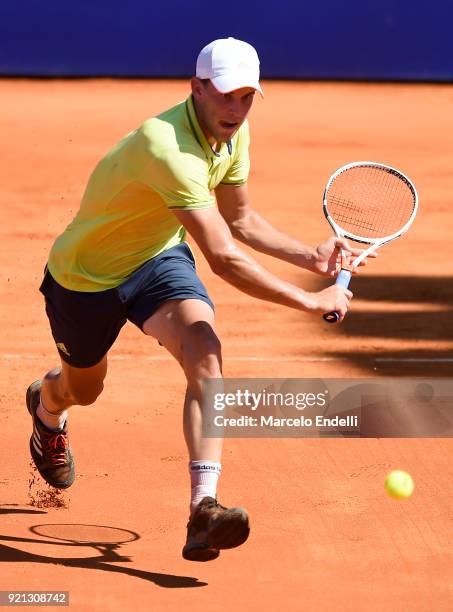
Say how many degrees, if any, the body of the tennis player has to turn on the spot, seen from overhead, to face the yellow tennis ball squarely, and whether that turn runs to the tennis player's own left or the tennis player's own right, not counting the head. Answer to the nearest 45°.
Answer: approximately 90° to the tennis player's own left

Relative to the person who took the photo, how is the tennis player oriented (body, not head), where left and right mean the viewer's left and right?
facing the viewer and to the right of the viewer

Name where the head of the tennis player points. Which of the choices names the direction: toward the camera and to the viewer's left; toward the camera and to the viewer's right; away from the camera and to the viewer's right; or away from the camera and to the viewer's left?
toward the camera and to the viewer's right
